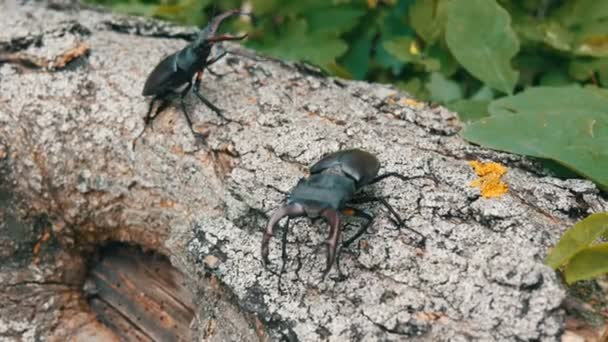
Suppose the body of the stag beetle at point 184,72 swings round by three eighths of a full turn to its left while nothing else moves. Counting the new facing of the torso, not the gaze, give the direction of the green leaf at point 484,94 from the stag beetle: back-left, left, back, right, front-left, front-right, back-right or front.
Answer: back-right

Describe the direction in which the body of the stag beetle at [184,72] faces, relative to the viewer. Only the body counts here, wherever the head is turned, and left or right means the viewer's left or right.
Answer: facing to the right of the viewer

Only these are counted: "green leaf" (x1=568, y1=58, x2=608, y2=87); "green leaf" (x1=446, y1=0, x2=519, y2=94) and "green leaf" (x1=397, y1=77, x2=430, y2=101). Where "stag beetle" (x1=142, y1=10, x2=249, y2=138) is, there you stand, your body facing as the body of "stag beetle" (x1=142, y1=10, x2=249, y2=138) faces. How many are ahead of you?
3

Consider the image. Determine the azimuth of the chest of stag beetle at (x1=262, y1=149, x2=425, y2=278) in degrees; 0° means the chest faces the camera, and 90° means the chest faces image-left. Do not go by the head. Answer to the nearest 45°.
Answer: approximately 45°

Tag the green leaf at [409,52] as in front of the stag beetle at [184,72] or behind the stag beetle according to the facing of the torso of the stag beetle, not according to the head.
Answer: in front

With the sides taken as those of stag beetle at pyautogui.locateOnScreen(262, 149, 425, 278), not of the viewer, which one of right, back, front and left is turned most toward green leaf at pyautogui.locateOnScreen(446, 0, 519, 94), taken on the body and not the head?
back

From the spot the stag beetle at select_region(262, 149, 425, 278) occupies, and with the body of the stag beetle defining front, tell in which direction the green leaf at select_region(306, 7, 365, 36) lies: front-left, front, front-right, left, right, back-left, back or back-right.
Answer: back-right

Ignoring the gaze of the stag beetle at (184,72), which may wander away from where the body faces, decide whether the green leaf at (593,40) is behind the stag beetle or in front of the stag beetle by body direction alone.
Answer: in front

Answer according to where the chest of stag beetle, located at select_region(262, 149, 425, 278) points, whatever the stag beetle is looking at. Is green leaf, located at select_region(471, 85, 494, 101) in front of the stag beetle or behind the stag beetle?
behind

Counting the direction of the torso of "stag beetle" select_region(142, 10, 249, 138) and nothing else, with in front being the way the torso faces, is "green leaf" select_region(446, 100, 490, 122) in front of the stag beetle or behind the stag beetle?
in front

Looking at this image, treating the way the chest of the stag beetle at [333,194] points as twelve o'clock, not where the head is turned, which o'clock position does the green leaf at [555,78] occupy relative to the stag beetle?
The green leaf is roughly at 6 o'clock from the stag beetle.

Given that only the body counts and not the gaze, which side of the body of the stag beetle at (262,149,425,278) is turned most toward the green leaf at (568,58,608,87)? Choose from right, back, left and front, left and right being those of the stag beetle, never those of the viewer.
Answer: back

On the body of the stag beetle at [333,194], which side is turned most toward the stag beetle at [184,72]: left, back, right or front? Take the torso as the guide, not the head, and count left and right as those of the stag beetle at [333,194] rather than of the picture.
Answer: right

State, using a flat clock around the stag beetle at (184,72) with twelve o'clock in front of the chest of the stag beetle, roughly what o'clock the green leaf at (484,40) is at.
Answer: The green leaf is roughly at 12 o'clock from the stag beetle.
